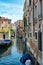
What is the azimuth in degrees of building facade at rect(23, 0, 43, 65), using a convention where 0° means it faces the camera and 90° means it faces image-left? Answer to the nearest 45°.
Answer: approximately 90°
